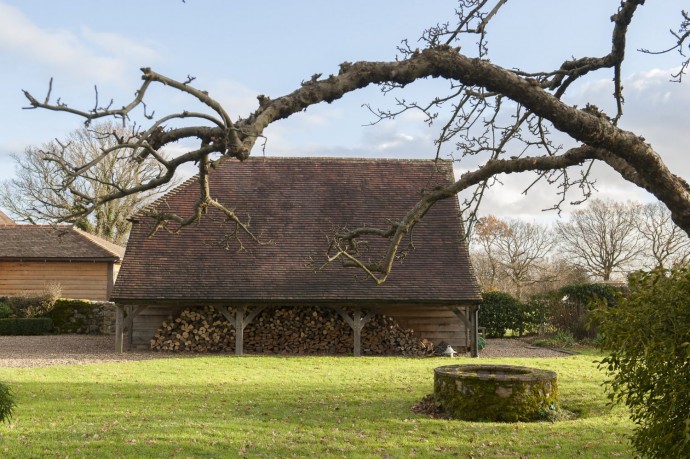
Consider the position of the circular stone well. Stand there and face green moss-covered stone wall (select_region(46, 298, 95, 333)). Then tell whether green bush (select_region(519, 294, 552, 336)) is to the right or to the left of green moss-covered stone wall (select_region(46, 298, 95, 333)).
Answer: right

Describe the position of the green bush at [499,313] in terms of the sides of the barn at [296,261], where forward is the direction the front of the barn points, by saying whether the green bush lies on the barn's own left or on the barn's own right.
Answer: on the barn's own left

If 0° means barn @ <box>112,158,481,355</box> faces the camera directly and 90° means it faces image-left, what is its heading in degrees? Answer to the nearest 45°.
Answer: approximately 0°

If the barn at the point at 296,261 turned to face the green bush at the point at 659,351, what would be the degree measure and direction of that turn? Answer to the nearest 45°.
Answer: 0° — it already faces it

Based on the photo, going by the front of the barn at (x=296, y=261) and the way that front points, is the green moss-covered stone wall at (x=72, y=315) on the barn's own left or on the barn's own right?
on the barn's own right

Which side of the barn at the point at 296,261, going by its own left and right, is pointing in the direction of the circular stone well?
front

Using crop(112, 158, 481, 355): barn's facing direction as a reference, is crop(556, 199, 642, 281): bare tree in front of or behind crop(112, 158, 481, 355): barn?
behind

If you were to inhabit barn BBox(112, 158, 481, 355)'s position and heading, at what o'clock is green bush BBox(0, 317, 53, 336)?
The green bush is roughly at 4 o'clock from the barn.
